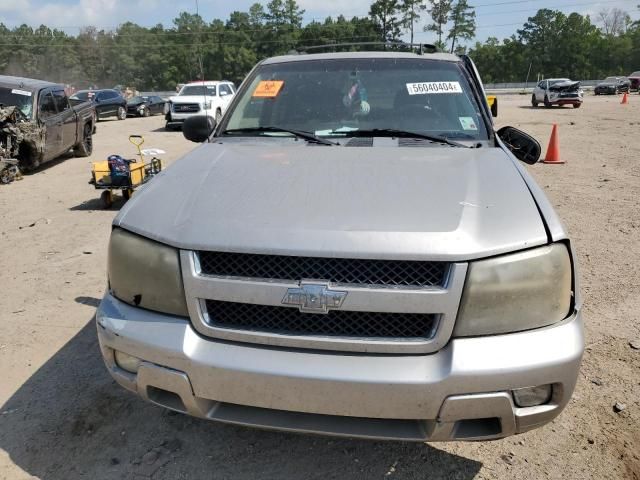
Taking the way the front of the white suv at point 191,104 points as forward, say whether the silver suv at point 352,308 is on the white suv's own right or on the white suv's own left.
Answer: on the white suv's own left

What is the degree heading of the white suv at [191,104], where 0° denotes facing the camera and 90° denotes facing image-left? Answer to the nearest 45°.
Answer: approximately 45°

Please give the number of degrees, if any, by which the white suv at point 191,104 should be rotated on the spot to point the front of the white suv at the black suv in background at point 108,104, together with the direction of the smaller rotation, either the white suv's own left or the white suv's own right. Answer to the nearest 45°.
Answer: approximately 90° to the white suv's own right

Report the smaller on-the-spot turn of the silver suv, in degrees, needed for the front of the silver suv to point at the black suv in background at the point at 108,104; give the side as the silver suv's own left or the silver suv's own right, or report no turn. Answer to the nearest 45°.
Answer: approximately 135° to the silver suv's own right

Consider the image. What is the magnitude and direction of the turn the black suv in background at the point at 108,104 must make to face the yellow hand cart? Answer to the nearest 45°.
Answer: approximately 45° to its left

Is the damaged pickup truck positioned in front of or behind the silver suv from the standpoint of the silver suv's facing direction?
behind

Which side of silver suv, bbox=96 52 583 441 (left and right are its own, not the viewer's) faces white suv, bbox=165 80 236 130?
back

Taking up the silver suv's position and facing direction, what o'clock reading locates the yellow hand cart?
The yellow hand cart is roughly at 5 o'clock from the silver suv.
